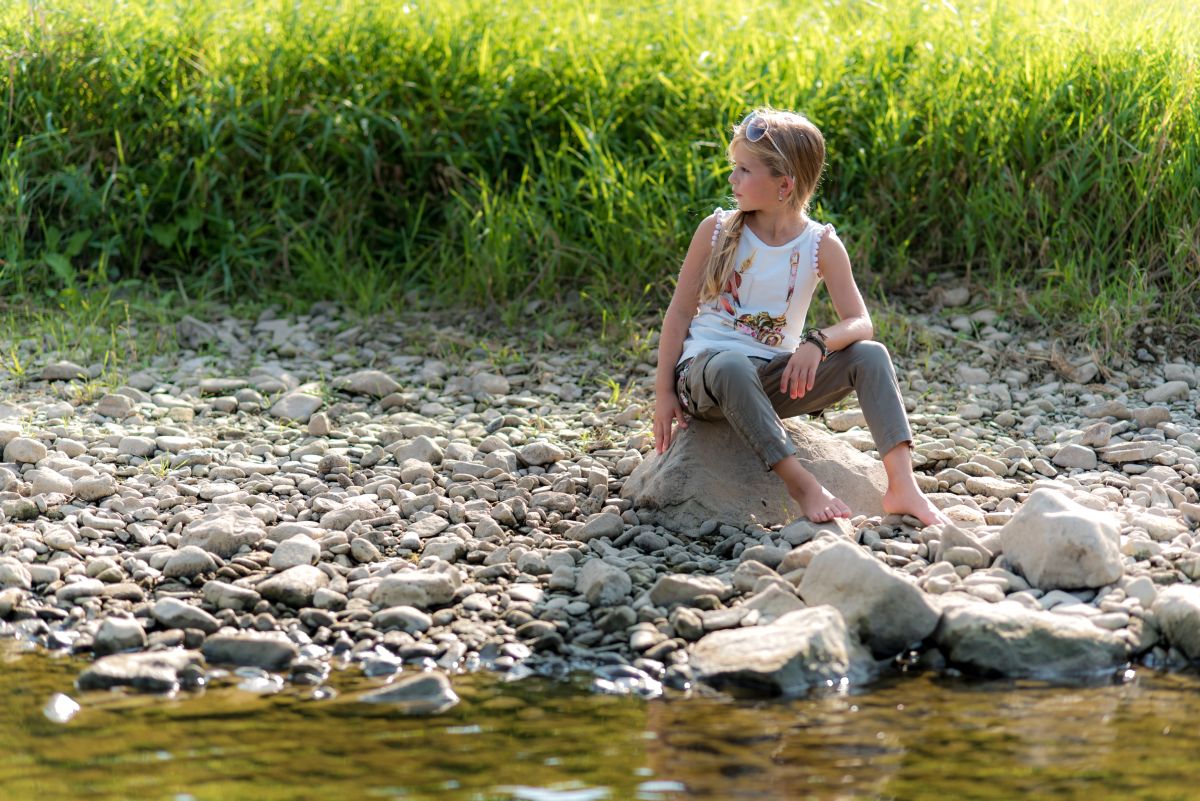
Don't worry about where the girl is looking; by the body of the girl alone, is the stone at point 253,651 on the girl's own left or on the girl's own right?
on the girl's own right

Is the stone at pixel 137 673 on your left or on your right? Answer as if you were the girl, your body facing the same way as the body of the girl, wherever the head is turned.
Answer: on your right

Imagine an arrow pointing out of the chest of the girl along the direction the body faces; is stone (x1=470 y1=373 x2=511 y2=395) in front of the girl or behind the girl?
behind

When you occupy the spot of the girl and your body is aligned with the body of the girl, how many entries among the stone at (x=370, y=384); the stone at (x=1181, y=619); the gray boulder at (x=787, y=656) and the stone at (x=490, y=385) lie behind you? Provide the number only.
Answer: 2

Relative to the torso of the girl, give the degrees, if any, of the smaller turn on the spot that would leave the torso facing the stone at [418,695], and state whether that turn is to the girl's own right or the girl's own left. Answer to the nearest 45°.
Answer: approximately 90° to the girl's own right

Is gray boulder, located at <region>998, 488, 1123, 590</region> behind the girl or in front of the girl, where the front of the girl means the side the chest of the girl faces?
in front

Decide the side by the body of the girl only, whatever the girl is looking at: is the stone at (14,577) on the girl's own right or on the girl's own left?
on the girl's own right

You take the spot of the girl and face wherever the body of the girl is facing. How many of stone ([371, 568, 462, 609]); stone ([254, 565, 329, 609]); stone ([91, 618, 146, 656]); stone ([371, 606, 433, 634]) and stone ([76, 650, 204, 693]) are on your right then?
5

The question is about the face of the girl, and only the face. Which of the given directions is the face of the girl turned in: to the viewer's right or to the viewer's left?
to the viewer's left

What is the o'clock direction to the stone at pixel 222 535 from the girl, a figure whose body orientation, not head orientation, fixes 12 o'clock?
The stone is roughly at 4 o'clock from the girl.

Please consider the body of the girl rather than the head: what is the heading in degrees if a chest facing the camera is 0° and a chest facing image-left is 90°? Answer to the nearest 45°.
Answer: approximately 315°

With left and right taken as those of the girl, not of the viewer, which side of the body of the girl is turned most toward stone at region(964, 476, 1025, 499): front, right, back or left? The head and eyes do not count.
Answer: left

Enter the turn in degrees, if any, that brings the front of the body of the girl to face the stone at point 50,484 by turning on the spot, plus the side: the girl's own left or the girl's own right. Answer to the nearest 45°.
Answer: approximately 135° to the girl's own right
